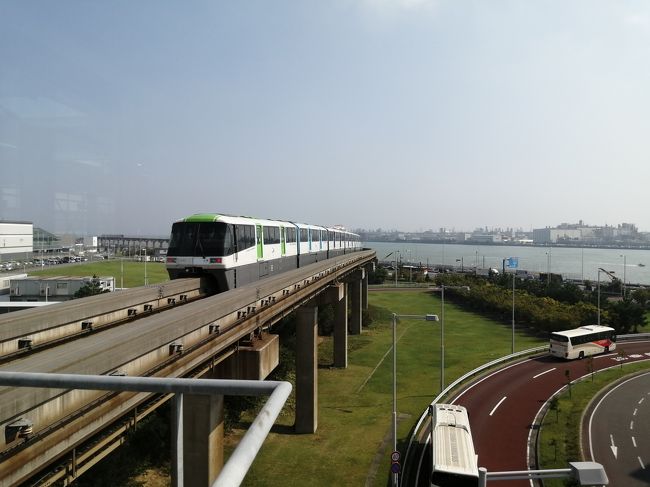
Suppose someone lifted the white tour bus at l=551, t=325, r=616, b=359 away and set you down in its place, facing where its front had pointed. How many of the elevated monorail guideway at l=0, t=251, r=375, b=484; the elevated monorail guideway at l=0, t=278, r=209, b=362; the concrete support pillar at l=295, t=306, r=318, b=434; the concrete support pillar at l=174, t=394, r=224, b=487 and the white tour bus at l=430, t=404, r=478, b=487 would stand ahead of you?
0

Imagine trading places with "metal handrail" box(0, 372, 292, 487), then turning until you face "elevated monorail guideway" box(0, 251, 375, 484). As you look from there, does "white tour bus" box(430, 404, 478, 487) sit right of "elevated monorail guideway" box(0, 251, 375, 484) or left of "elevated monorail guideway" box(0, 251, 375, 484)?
right

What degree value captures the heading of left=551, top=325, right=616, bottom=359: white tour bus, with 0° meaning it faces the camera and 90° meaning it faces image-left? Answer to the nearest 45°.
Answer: approximately 225°

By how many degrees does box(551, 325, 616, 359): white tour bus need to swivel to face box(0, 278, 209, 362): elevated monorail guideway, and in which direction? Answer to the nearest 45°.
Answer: approximately 135° to its right

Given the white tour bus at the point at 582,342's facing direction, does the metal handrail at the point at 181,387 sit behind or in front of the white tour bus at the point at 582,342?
behind

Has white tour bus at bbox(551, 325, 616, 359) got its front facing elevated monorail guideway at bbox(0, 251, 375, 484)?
no

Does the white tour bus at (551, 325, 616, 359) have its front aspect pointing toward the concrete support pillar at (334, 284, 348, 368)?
no

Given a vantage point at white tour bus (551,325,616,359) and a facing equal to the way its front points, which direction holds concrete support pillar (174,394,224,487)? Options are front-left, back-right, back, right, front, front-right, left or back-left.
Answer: back-right

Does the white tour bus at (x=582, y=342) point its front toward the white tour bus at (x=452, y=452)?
no

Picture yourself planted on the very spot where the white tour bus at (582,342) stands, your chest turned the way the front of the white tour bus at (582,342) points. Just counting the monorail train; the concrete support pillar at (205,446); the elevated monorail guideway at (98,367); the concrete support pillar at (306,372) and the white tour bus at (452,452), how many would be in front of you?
0

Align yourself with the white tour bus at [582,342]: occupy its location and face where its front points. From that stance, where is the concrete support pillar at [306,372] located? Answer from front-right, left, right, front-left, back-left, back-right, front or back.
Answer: back

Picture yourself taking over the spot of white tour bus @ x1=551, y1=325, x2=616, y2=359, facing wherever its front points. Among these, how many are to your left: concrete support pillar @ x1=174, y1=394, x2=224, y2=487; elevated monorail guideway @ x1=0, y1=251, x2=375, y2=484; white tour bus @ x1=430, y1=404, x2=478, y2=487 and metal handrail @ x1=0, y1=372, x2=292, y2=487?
0
